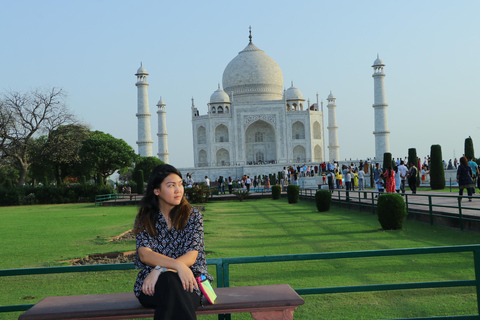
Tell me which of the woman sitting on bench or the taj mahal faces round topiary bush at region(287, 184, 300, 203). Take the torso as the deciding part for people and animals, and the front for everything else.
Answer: the taj mahal

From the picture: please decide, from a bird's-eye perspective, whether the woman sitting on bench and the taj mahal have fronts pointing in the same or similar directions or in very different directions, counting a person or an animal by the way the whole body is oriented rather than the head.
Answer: same or similar directions

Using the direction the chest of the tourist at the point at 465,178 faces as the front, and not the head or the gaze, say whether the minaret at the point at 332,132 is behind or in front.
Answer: in front

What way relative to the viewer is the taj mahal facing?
toward the camera

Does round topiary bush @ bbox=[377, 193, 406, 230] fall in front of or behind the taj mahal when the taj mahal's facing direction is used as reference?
in front

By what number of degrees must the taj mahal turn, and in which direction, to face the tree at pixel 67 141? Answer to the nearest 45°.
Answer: approximately 45° to its right

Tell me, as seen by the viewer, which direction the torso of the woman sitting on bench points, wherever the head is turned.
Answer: toward the camera

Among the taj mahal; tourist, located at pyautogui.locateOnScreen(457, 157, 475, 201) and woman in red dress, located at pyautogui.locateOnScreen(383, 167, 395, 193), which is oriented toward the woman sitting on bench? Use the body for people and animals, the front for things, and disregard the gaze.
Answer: the taj mahal

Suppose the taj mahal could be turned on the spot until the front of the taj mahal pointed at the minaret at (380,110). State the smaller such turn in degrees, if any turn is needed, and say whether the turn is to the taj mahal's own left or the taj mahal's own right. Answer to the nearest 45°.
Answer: approximately 45° to the taj mahal's own left

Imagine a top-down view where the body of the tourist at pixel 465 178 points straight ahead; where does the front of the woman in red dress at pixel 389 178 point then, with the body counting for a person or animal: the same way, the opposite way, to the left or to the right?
the same way

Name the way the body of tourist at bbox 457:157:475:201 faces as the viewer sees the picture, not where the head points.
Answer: away from the camera

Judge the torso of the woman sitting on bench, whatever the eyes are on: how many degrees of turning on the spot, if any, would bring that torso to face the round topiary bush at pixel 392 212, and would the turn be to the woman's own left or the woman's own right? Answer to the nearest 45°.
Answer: approximately 135° to the woman's own left

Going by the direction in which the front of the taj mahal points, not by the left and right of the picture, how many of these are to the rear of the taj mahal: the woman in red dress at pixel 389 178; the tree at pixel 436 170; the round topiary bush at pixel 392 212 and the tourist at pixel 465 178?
0
